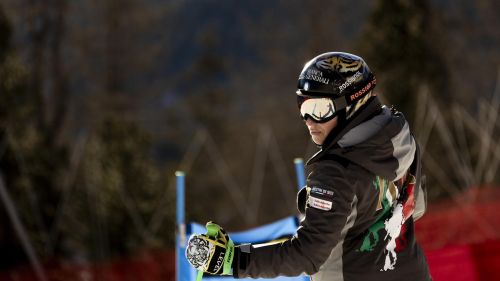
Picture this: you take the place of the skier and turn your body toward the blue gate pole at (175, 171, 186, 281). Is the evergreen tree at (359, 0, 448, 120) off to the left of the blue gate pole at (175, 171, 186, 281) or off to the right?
right

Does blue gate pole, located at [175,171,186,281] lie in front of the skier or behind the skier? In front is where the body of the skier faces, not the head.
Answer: in front

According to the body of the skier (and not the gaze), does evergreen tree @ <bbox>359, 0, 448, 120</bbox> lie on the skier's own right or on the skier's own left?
on the skier's own right

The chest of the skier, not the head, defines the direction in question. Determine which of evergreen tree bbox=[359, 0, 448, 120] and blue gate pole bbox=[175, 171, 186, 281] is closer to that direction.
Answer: the blue gate pole
